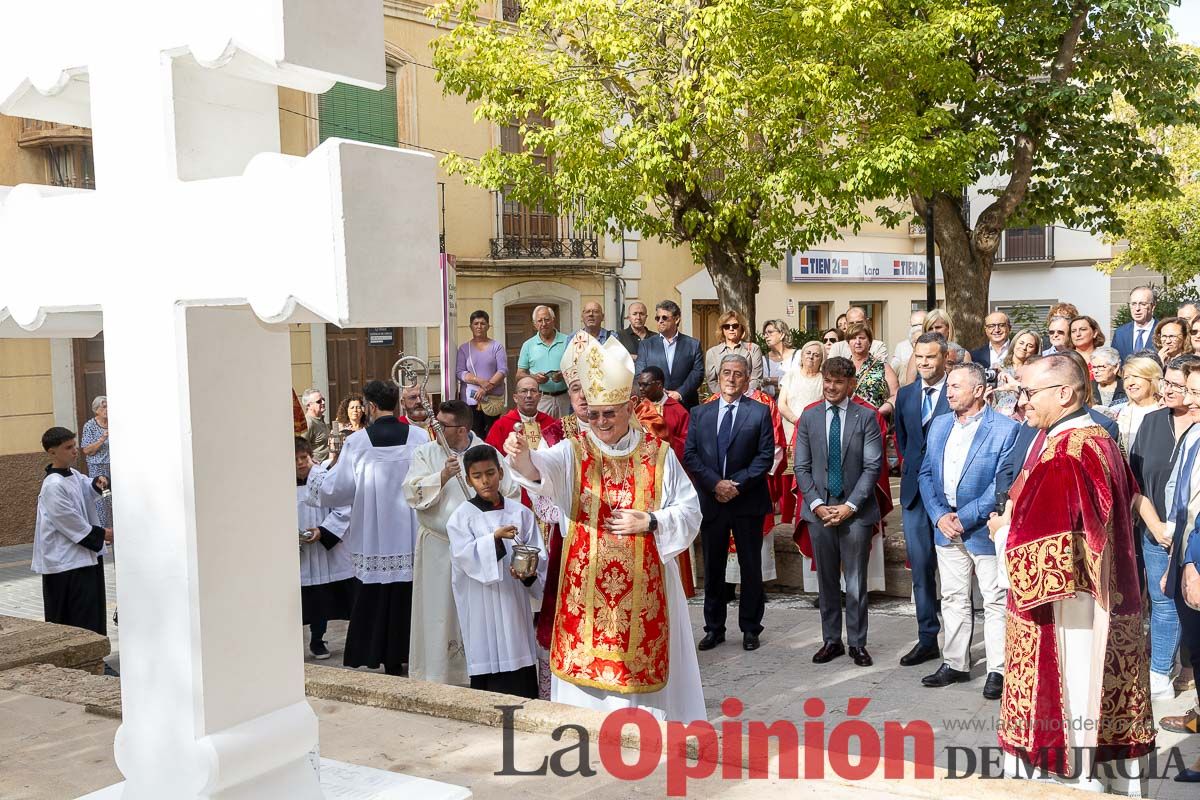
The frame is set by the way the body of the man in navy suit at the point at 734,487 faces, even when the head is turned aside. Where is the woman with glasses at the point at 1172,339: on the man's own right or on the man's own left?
on the man's own left

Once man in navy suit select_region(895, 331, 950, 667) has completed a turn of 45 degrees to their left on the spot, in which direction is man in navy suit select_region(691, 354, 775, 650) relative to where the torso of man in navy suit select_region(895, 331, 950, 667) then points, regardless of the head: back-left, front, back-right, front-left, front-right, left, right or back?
right

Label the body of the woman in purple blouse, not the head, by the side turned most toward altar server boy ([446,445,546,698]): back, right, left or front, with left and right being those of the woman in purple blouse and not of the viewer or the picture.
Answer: front

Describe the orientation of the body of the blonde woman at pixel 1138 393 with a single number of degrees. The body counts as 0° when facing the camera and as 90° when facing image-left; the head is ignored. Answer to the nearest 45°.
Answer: approximately 45°

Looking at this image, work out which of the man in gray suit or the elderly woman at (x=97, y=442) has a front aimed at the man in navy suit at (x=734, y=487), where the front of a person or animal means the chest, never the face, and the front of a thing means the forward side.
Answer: the elderly woman

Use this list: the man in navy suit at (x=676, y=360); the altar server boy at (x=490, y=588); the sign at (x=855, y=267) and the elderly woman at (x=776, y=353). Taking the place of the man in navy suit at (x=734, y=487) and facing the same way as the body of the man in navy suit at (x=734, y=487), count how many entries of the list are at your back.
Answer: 3

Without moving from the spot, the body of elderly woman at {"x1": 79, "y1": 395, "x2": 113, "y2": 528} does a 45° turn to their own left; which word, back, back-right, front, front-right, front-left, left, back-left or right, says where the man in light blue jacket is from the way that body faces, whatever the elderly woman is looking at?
front-right

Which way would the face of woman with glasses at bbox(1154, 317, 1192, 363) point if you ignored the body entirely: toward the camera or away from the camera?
toward the camera

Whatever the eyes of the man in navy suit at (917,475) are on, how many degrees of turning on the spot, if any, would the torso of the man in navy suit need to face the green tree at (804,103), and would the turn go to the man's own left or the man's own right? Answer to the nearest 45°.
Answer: approximately 135° to the man's own right

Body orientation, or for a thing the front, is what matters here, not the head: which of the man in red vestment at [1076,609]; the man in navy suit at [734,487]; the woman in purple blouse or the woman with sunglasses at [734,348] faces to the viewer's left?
the man in red vestment

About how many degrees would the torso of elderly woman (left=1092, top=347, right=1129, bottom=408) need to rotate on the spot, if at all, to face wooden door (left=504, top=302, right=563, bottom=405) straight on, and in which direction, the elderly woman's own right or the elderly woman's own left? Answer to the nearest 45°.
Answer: approximately 90° to the elderly woman's own right

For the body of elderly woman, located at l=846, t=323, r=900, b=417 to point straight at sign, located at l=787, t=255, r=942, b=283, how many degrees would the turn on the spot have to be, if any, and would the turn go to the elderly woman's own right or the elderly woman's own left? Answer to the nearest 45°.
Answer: approximately 135° to the elderly woman's own right

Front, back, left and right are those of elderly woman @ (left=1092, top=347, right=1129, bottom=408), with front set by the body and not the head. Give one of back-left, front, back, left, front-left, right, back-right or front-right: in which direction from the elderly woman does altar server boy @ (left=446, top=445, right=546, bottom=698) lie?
front

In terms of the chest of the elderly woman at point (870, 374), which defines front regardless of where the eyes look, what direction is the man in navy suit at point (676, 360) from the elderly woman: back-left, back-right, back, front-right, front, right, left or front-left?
front-right

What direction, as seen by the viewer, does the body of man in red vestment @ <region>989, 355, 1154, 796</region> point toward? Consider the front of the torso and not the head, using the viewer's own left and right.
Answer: facing to the left of the viewer

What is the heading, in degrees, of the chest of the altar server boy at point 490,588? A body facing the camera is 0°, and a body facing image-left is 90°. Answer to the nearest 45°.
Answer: approximately 315°

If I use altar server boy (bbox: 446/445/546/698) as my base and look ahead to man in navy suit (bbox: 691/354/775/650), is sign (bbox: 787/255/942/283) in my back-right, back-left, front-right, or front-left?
front-left
